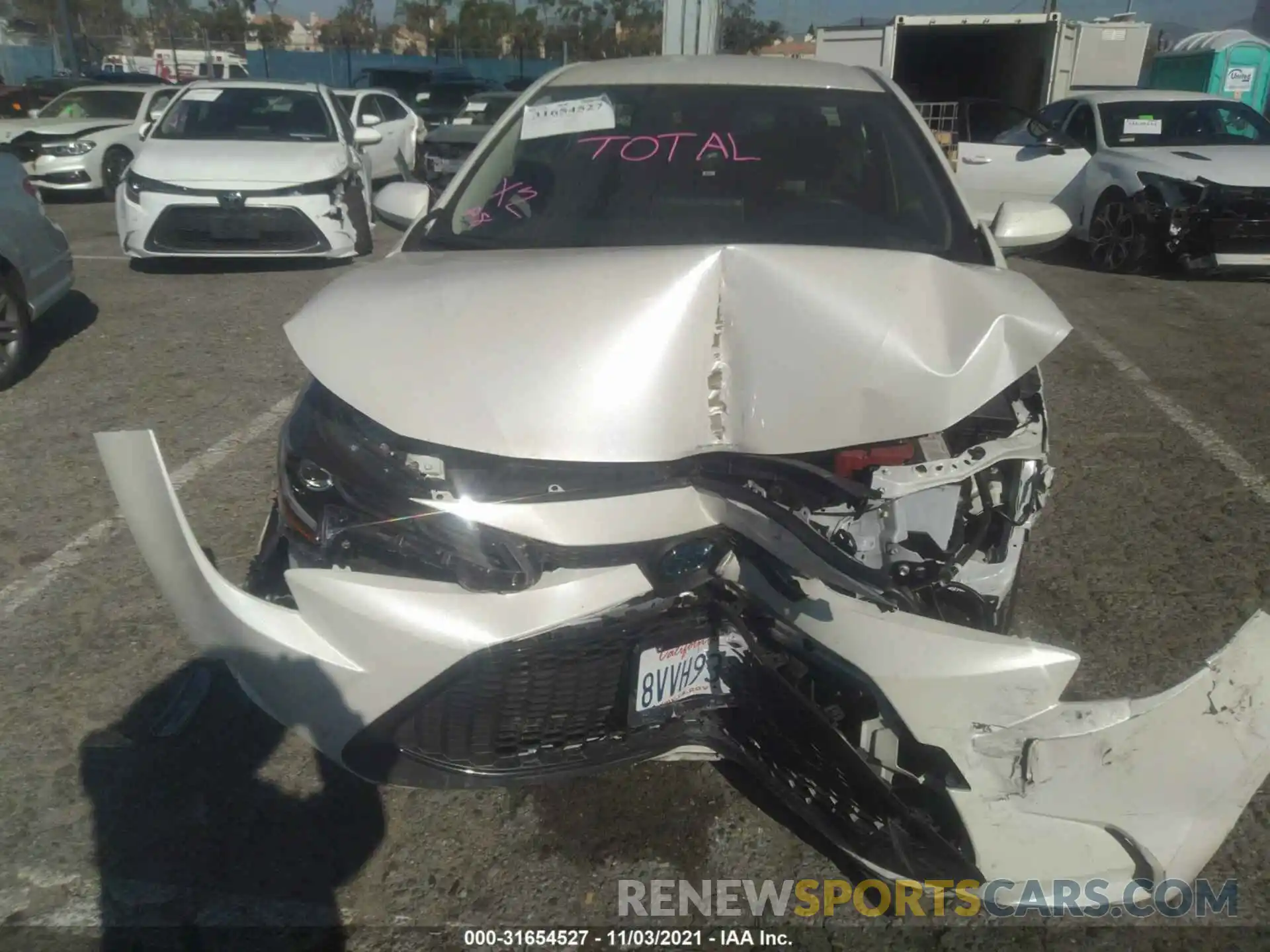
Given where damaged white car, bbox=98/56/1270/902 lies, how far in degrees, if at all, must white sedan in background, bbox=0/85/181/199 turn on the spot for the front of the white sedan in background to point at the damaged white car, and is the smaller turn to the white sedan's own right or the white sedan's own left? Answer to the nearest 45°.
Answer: approximately 45° to the white sedan's own left

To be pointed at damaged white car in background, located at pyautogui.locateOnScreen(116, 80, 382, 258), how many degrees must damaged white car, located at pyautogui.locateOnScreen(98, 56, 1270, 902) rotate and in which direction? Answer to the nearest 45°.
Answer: approximately 135° to its right

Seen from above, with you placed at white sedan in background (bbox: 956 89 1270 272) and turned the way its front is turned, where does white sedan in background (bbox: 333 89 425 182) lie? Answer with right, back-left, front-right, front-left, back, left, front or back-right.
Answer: back-right

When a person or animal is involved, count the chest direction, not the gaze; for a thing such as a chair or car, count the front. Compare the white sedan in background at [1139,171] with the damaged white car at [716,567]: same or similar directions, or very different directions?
same or similar directions

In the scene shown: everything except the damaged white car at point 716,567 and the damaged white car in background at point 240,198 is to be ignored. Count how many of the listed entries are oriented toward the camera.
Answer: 2

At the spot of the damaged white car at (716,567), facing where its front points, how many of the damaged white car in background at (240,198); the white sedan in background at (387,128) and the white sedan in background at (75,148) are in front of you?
0

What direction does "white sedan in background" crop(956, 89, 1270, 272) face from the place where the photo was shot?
facing the viewer and to the right of the viewer

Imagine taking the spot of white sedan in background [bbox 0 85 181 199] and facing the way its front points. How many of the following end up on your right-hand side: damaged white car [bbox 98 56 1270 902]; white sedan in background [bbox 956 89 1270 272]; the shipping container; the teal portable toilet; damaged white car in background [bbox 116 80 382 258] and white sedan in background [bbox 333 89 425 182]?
0

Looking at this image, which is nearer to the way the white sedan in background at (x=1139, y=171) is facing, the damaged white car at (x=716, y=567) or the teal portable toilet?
the damaged white car

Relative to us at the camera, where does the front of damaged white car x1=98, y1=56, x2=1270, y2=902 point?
facing the viewer

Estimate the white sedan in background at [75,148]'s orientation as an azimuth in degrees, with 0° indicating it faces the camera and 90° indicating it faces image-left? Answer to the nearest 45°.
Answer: approximately 45°

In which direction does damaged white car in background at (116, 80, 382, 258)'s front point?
toward the camera

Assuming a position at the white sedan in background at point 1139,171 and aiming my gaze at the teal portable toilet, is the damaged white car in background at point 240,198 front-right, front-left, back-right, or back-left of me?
back-left

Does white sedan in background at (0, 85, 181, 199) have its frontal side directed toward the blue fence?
no

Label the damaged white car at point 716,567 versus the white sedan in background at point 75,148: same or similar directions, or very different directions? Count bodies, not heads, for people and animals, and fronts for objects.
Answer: same or similar directions

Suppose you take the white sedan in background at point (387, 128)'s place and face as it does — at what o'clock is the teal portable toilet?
The teal portable toilet is roughly at 7 o'clock from the white sedan in background.

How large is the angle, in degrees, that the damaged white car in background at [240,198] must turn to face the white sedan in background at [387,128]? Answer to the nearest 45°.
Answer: approximately 180°

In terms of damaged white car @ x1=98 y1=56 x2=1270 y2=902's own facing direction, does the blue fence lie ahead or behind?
behind

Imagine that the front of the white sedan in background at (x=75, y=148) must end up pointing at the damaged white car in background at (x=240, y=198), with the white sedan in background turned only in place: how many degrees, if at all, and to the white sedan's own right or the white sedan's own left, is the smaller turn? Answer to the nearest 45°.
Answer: approximately 45° to the white sedan's own left

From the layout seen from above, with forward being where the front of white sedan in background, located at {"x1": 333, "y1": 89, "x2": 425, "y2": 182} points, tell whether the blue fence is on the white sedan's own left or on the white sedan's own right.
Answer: on the white sedan's own right

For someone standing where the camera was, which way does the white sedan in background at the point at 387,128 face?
facing the viewer and to the left of the viewer

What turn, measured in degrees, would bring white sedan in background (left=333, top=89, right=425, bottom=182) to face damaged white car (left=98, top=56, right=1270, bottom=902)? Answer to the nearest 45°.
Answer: approximately 45° to its left

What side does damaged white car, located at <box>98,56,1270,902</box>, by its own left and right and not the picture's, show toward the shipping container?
back
